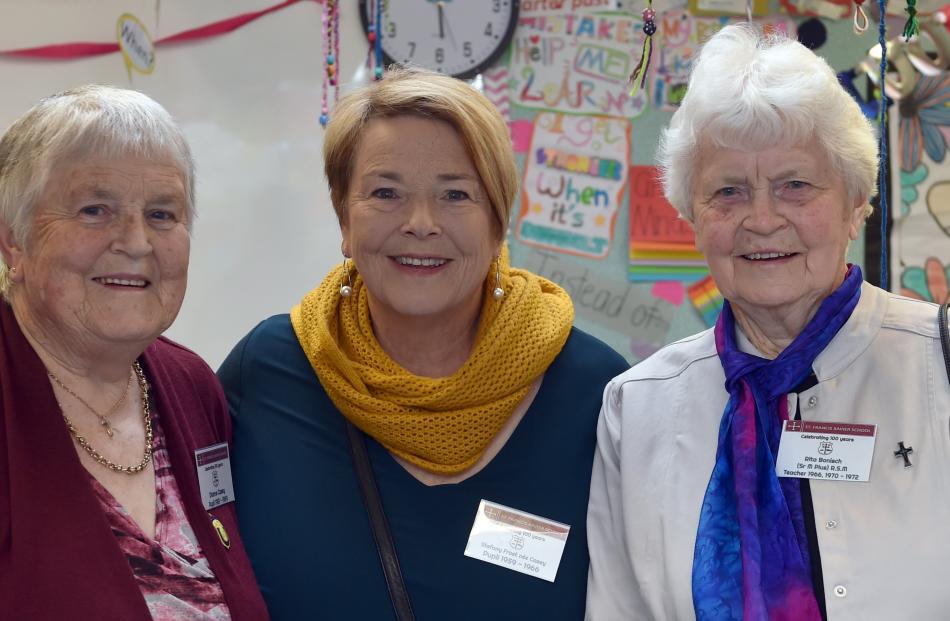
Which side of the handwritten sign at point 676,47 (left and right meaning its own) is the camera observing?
front

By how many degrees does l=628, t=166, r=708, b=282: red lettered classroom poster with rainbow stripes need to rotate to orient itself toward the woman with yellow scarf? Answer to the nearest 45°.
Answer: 0° — it already faces them

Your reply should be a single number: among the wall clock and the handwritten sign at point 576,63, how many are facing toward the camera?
2

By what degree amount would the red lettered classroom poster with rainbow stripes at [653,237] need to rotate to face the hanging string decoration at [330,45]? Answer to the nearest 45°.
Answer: approximately 90° to its right

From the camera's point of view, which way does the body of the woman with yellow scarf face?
toward the camera

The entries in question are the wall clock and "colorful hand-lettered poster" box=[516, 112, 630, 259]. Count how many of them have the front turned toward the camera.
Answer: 2

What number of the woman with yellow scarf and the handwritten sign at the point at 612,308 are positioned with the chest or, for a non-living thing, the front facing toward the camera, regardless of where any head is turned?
2

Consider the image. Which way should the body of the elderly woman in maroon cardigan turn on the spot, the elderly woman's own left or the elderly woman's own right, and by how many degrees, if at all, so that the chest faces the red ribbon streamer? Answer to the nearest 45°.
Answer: approximately 135° to the elderly woman's own left

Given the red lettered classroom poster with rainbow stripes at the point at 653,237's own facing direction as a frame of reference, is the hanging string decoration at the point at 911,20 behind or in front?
in front
